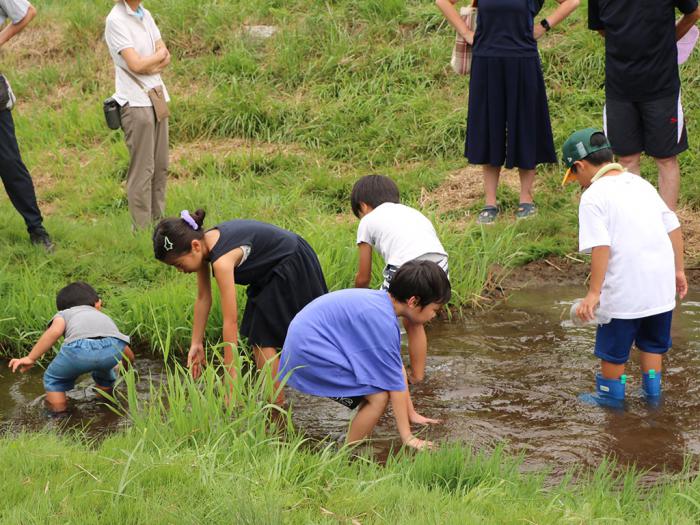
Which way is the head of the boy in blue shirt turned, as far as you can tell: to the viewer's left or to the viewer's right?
to the viewer's right

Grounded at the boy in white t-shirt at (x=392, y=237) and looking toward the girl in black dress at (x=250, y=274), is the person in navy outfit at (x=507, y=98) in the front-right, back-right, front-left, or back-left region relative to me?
back-right

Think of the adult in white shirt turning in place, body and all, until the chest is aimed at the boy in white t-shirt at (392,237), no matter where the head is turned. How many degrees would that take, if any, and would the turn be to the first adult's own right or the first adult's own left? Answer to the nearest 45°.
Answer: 0° — they already face them

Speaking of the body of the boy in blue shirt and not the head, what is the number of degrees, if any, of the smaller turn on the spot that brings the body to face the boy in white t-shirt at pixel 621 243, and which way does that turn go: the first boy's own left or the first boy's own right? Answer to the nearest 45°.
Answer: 0° — they already face them

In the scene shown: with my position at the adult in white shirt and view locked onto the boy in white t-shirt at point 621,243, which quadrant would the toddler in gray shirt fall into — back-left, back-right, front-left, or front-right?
front-right

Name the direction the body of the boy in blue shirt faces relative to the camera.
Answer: to the viewer's right

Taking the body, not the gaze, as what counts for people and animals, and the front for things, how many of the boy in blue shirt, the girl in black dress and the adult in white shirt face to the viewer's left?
1

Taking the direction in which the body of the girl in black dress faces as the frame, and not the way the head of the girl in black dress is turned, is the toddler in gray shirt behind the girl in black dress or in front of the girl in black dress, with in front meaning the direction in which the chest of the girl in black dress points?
in front

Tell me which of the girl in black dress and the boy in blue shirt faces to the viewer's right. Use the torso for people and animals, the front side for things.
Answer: the boy in blue shirt

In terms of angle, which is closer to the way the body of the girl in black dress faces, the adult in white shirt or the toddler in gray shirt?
the toddler in gray shirt

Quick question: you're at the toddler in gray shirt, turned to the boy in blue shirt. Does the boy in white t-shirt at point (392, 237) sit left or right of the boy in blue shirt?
left

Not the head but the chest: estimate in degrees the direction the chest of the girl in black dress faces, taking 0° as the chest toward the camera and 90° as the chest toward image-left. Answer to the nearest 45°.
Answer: approximately 90°

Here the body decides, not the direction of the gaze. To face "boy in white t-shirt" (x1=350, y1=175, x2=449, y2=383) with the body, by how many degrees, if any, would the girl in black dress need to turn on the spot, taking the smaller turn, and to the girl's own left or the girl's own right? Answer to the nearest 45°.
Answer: approximately 180°

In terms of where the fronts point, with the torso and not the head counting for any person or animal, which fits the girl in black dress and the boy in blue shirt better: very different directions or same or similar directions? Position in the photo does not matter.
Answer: very different directions

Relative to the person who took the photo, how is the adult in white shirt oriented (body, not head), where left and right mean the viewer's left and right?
facing the viewer and to the right of the viewer

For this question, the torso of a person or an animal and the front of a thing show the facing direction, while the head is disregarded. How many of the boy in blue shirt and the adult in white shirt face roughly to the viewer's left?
0

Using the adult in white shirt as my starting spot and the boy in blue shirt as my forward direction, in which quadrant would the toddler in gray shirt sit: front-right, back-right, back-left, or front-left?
front-right

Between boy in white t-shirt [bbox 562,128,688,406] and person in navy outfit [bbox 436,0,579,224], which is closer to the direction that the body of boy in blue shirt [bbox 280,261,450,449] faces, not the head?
the boy in white t-shirt
